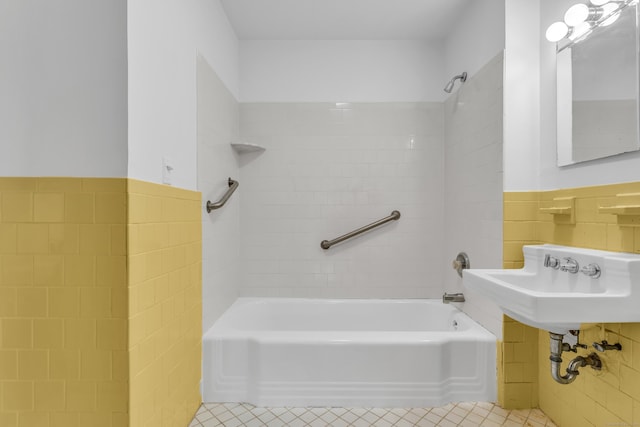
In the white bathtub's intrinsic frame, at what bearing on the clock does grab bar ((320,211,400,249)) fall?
The grab bar is roughly at 6 o'clock from the white bathtub.

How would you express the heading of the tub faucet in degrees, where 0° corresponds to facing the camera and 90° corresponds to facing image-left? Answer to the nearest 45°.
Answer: approximately 90°

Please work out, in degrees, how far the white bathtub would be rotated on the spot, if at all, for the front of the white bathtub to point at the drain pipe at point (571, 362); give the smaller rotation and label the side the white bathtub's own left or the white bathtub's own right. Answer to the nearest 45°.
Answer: approximately 90° to the white bathtub's own left

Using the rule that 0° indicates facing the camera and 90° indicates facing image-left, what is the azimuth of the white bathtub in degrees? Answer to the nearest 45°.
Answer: approximately 0°

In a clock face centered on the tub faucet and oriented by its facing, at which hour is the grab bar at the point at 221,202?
The grab bar is roughly at 11 o'clock from the tub faucet.

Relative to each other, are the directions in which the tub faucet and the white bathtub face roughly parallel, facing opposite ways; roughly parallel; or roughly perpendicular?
roughly perpendicular

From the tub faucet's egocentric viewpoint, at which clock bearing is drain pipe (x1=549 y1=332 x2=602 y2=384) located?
The drain pipe is roughly at 8 o'clock from the tub faucet.

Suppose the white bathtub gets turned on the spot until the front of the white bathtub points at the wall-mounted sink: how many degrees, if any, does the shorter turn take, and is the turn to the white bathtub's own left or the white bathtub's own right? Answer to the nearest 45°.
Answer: approximately 45° to the white bathtub's own left
